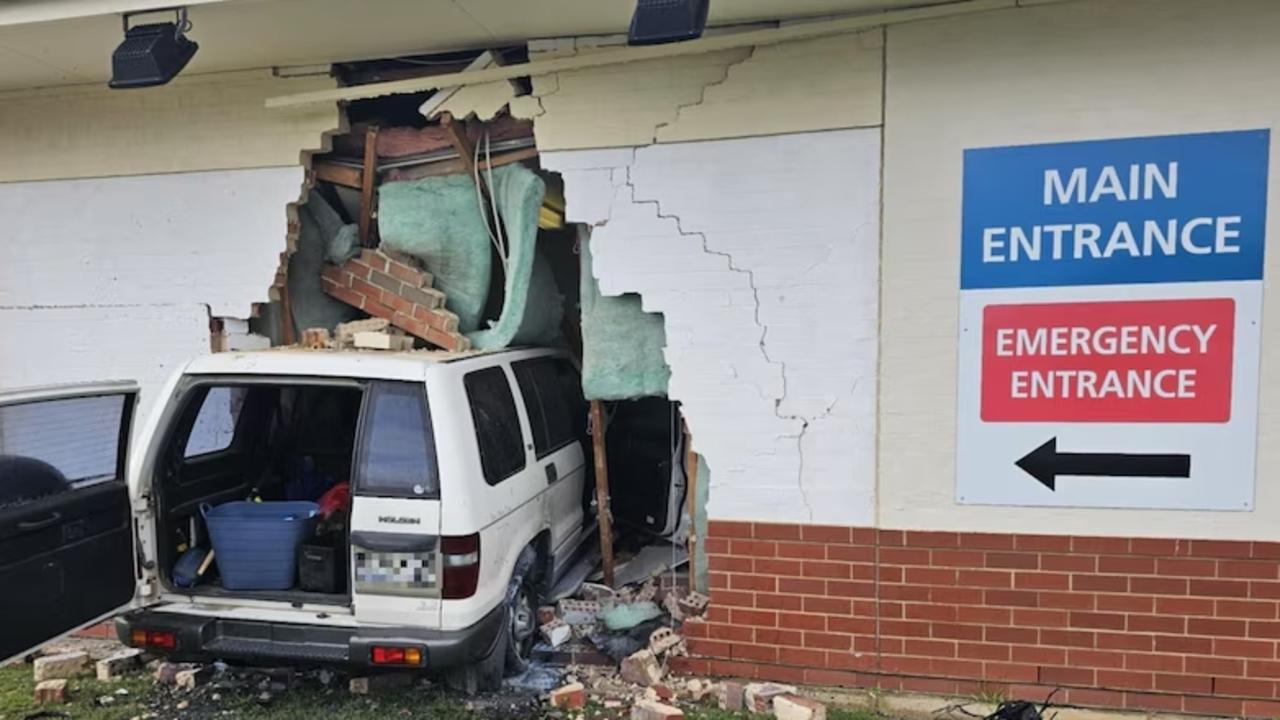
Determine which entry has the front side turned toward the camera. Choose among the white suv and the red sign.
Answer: the red sign

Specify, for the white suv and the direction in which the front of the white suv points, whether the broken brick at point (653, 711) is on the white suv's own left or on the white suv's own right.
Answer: on the white suv's own right

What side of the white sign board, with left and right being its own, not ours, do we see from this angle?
front

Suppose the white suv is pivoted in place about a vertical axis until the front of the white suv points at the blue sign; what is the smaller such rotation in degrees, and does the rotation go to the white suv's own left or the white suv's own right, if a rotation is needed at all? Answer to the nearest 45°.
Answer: approximately 45° to the white suv's own right

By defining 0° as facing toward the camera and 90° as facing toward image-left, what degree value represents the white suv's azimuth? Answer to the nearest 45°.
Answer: approximately 225°

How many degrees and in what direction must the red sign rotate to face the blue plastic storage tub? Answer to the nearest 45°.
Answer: approximately 45° to its right

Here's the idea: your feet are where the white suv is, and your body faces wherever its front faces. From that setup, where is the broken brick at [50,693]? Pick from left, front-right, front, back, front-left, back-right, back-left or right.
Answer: left

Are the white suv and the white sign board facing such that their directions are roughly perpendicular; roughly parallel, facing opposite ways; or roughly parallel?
roughly parallel, facing opposite ways

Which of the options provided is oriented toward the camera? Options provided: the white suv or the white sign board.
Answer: the white sign board

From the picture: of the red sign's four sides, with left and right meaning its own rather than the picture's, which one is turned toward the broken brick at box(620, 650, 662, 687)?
right

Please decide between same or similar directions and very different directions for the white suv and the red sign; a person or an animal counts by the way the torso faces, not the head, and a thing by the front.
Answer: very different directions

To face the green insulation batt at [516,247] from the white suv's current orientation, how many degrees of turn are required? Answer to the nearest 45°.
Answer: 0° — it already faces it
